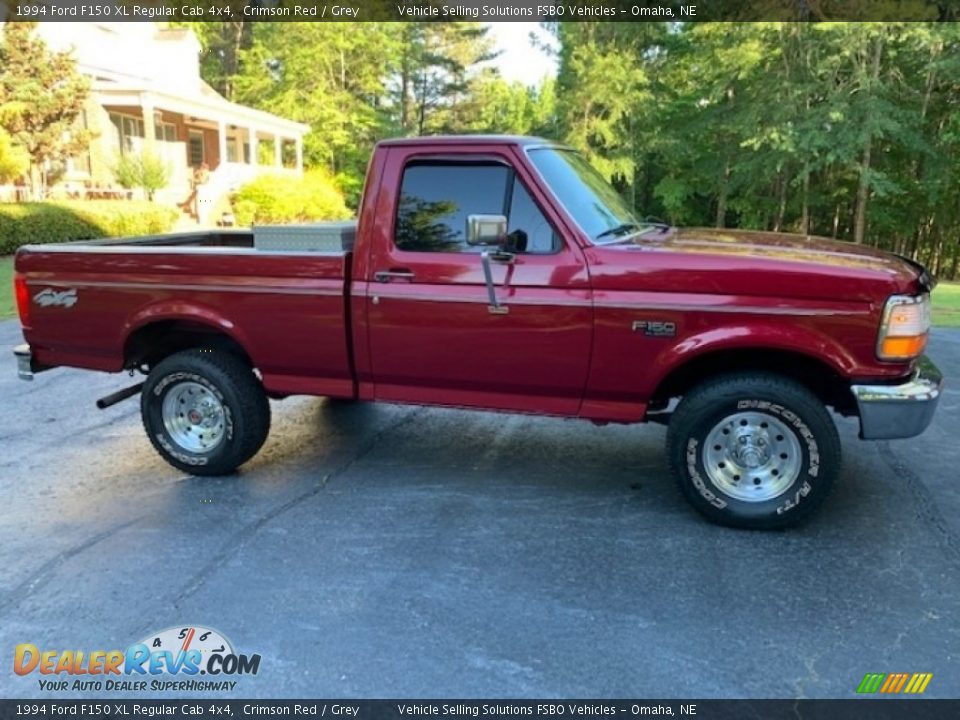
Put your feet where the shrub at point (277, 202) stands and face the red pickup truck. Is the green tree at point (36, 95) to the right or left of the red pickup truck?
right

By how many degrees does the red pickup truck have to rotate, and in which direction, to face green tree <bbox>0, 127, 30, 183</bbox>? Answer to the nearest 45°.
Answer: approximately 135° to its left

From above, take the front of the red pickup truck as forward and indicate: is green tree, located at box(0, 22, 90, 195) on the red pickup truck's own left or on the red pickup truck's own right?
on the red pickup truck's own left

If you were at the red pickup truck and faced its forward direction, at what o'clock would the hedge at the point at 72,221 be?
The hedge is roughly at 8 o'clock from the red pickup truck.

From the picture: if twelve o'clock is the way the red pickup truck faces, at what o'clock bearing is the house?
The house is roughly at 8 o'clock from the red pickup truck.

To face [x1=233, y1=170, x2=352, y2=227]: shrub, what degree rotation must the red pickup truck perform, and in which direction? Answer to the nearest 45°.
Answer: approximately 90° to its left

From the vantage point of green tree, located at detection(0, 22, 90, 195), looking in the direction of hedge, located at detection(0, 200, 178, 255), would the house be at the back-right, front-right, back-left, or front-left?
back-left

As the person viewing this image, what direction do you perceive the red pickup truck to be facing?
facing to the right of the viewer

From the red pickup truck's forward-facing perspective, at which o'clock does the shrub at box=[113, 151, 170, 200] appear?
The shrub is roughly at 8 o'clock from the red pickup truck.
